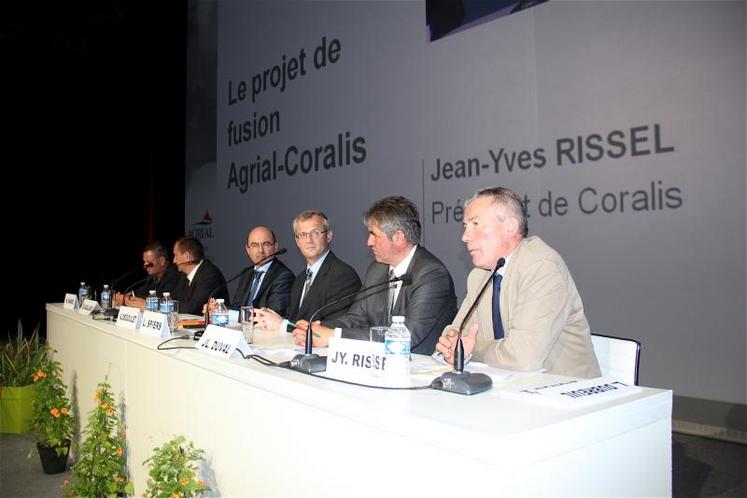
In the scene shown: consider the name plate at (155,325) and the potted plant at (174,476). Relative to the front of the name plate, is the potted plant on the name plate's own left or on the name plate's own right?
on the name plate's own left

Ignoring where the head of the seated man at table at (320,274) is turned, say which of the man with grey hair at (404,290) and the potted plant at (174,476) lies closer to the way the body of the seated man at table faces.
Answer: the potted plant

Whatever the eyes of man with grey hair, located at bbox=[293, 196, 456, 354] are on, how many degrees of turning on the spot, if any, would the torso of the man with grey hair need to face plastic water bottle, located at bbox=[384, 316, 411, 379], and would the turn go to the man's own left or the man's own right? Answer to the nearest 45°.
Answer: approximately 45° to the man's own left

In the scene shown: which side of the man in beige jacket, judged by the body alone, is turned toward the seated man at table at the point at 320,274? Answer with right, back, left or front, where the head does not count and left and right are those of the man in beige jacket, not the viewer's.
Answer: right

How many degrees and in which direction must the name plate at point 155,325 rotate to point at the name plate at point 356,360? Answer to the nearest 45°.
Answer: approximately 45° to its left

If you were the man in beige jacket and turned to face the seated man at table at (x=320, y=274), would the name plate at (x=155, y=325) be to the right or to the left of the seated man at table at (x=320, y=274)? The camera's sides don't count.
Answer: left

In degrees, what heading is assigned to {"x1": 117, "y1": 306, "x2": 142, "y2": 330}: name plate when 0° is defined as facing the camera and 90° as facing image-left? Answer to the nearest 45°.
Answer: approximately 45°
